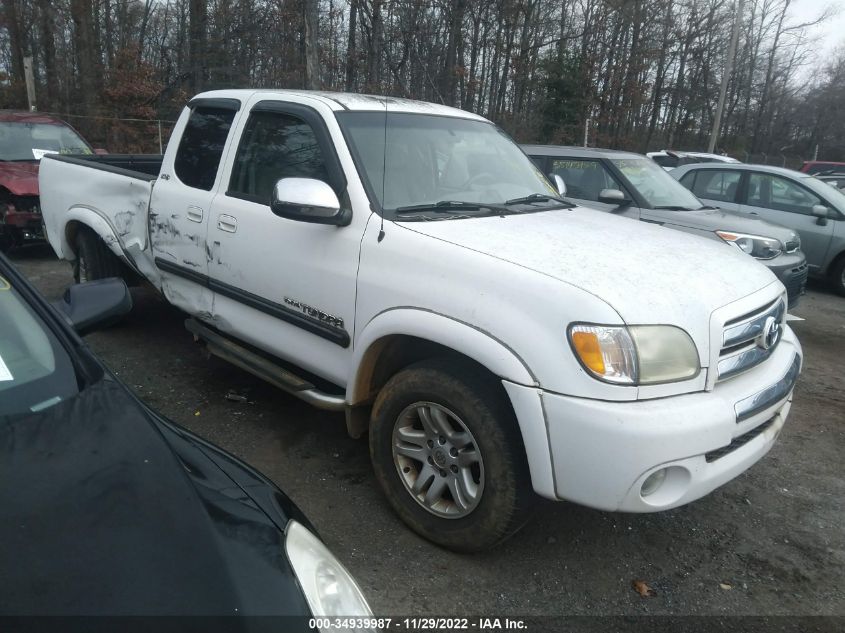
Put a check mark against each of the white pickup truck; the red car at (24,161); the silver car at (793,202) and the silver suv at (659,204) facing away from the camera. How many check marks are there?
0

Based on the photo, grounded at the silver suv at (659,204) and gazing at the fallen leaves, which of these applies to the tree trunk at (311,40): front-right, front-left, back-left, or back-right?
back-right

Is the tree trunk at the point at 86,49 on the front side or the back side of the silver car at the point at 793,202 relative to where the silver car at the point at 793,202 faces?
on the back side

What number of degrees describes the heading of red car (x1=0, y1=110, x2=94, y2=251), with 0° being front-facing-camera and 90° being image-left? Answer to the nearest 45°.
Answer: approximately 315°

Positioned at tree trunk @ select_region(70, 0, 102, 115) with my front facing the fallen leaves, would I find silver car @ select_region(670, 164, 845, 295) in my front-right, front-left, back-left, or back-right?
front-left

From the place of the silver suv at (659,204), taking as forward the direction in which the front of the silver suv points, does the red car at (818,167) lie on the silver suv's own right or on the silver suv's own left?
on the silver suv's own left

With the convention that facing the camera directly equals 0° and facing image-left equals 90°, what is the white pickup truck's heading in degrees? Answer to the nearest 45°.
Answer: approximately 315°

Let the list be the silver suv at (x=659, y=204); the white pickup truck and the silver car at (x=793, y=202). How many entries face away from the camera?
0

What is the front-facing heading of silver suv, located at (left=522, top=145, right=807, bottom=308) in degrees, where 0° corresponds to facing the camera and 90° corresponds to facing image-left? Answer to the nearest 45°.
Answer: approximately 315°

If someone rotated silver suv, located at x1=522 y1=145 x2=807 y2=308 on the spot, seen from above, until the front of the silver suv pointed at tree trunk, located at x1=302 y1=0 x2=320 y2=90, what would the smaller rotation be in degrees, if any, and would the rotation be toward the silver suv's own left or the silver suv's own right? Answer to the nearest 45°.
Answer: approximately 180°

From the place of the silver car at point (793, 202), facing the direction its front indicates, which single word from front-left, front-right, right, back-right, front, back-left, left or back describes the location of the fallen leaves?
front-right

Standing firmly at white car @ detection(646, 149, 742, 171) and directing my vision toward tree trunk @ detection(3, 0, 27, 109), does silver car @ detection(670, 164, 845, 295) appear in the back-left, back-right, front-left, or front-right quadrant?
back-left

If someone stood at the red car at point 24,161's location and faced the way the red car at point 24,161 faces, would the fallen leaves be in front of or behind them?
in front
